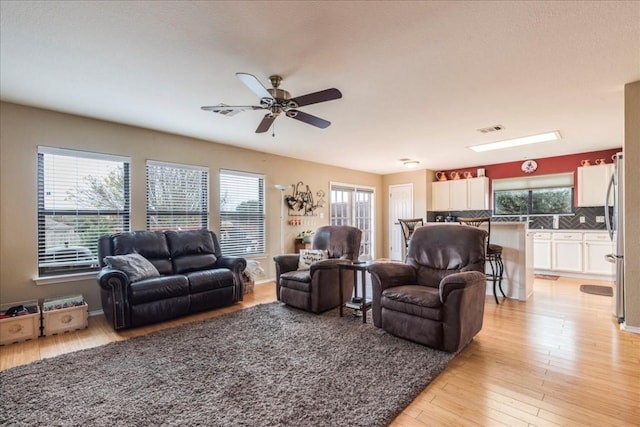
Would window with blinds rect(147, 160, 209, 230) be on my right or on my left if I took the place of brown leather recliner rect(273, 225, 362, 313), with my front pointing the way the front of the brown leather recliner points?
on my right

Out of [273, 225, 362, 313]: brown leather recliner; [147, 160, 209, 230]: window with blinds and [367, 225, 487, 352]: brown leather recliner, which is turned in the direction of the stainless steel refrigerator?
the window with blinds

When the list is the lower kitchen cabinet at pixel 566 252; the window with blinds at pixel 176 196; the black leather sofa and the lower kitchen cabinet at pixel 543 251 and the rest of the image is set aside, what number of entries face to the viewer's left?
0

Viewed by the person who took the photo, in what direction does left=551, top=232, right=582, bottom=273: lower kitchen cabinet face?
facing the viewer

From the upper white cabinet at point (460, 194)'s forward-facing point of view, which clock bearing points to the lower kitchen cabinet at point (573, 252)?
The lower kitchen cabinet is roughly at 10 o'clock from the upper white cabinet.

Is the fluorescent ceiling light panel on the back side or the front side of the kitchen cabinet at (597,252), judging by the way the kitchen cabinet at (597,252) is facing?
on the front side

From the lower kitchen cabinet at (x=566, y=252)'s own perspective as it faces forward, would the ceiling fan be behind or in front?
in front

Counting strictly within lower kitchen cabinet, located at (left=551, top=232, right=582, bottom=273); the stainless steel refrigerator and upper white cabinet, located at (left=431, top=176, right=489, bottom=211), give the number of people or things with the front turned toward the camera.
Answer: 2

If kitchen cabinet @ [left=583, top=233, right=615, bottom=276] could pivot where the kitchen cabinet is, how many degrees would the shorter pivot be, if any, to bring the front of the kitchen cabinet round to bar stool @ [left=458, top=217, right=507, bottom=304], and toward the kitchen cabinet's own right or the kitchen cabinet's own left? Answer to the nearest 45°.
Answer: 0° — it already faces it

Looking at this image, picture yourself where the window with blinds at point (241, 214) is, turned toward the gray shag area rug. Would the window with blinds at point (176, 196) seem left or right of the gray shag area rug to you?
right

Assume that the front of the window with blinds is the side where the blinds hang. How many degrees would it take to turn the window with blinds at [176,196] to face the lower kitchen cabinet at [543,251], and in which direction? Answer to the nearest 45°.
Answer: approximately 45° to its left

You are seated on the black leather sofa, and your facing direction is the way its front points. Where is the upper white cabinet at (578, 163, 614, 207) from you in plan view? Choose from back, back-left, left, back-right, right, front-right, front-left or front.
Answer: front-left

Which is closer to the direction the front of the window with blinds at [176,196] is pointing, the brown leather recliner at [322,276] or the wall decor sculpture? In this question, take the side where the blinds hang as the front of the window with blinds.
the brown leather recliner

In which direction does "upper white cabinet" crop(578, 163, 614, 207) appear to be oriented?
toward the camera

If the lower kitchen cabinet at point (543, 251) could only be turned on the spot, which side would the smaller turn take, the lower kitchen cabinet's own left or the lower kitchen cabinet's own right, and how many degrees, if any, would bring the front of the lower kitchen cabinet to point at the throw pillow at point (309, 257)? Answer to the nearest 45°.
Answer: approximately 45° to the lower kitchen cabinet's own right
